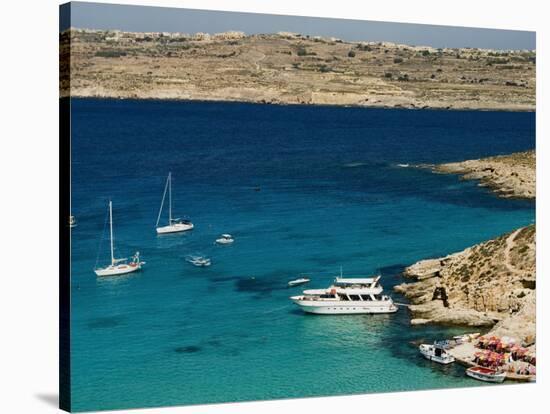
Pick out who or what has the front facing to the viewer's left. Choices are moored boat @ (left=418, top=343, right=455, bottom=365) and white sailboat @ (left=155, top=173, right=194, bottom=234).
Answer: the white sailboat

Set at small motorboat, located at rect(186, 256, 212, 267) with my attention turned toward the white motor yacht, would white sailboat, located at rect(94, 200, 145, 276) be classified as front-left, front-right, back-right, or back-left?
back-right

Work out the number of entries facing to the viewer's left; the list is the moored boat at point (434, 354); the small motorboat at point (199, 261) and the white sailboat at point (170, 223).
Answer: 2

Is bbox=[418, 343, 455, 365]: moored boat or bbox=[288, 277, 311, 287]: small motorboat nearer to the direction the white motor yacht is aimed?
the small motorboat

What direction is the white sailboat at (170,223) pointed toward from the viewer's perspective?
to the viewer's left

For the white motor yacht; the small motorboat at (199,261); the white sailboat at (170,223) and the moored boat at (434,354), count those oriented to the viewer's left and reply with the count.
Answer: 3

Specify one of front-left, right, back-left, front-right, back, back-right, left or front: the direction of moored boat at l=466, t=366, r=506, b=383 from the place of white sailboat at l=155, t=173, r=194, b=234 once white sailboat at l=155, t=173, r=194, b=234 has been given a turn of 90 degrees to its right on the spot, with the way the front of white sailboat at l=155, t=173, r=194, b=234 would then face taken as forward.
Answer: right

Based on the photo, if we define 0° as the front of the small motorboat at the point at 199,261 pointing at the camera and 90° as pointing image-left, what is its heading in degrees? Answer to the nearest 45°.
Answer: approximately 90°
